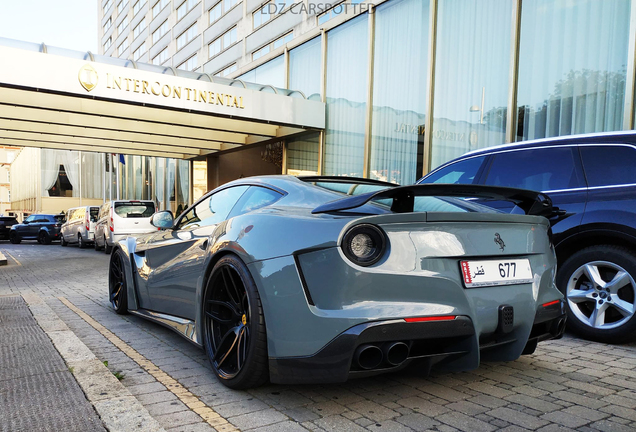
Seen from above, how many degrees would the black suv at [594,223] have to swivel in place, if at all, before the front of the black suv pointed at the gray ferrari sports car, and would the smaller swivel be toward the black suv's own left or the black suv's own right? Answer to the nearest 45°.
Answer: approximately 90° to the black suv's own left

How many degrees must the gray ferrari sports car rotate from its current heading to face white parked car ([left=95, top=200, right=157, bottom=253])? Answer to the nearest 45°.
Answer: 0° — it already faces it

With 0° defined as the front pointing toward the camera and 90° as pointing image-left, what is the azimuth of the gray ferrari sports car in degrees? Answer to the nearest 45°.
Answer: approximately 135°

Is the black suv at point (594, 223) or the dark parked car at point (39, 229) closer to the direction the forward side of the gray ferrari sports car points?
the dark parked car

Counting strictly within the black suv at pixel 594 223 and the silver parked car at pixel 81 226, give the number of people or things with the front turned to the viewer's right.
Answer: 0

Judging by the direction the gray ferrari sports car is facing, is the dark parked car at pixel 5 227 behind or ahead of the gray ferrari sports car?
ahead

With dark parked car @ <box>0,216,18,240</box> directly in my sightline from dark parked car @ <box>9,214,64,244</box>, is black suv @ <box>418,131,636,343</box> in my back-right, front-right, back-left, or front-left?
back-left

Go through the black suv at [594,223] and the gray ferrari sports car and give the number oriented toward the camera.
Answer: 0

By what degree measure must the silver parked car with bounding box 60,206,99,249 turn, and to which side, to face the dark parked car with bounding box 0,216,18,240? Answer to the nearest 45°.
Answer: approximately 45° to its right

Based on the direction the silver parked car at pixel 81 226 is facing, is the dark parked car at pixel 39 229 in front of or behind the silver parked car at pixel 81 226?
in front
